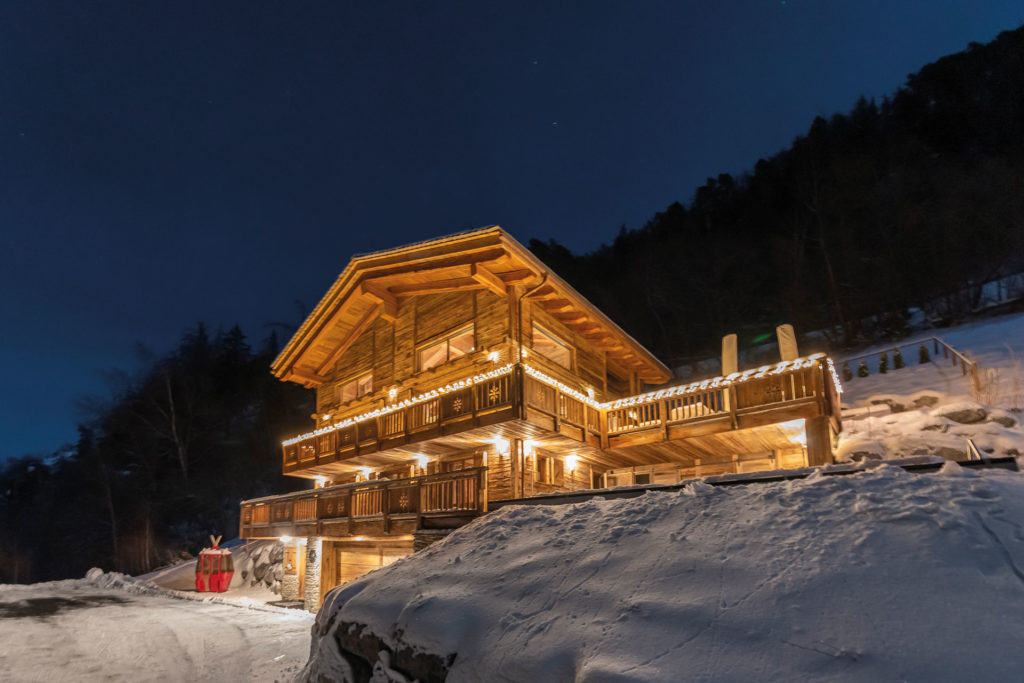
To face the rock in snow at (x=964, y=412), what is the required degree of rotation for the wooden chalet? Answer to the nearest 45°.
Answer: approximately 135° to its left

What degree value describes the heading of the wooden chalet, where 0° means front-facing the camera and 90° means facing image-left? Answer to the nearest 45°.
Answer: approximately 45°
